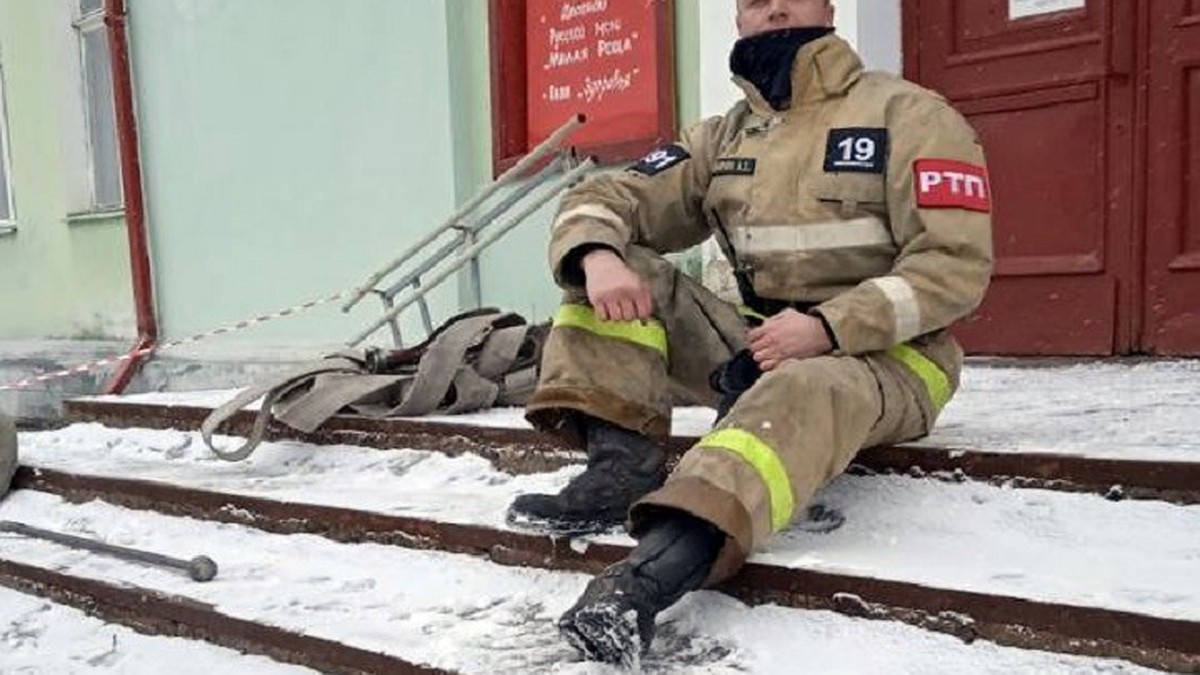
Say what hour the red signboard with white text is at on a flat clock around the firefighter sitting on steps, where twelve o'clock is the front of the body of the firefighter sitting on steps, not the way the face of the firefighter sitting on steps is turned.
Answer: The red signboard with white text is roughly at 4 o'clock from the firefighter sitting on steps.

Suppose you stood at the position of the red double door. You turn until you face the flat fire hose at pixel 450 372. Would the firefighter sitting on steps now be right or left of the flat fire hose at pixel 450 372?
left

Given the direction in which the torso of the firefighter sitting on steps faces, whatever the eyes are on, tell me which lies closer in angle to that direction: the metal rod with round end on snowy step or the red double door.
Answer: the metal rod with round end on snowy step

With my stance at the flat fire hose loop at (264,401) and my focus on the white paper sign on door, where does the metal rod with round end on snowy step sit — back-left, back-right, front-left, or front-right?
back-right

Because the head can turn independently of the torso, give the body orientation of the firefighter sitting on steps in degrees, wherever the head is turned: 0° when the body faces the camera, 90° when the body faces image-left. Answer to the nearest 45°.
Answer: approximately 45°

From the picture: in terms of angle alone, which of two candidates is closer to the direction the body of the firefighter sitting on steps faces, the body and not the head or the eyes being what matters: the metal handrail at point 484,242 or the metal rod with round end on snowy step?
the metal rod with round end on snowy step

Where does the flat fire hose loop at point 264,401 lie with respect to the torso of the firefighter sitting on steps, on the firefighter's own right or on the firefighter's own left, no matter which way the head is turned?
on the firefighter's own right

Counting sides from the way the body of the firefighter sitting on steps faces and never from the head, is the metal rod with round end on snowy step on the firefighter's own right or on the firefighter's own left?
on the firefighter's own right

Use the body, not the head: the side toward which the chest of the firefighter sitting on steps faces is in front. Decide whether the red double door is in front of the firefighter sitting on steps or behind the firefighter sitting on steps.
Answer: behind

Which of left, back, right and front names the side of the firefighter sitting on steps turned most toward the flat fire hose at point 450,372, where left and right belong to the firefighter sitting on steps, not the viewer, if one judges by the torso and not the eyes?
right
